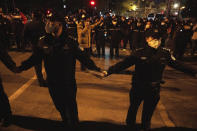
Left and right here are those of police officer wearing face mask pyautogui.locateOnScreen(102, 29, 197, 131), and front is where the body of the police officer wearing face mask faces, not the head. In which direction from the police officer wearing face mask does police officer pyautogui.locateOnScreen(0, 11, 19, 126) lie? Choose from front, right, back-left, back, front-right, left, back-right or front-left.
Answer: right

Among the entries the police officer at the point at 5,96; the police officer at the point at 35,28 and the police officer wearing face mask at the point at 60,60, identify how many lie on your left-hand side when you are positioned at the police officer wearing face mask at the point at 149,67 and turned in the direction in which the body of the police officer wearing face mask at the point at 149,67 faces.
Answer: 0

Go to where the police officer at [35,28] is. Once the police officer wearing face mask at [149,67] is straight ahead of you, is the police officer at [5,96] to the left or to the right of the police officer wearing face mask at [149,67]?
right

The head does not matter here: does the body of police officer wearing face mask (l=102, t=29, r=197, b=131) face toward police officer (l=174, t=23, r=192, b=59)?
no

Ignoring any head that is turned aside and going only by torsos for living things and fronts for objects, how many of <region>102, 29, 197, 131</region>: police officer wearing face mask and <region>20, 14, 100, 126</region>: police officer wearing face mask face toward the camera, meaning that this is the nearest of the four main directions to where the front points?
2

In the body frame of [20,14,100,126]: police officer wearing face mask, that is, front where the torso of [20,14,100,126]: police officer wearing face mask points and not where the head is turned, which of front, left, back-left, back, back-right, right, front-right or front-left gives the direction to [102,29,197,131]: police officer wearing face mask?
left

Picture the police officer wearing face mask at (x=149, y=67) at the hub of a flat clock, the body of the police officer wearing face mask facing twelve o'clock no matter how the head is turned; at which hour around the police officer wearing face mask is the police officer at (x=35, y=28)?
The police officer is roughly at 4 o'clock from the police officer wearing face mask.

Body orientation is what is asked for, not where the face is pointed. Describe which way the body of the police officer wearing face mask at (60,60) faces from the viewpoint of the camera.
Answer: toward the camera

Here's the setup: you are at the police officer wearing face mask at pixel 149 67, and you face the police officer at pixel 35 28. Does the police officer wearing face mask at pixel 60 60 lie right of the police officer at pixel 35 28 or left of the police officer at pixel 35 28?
left

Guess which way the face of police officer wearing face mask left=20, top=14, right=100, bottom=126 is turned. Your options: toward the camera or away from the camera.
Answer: toward the camera

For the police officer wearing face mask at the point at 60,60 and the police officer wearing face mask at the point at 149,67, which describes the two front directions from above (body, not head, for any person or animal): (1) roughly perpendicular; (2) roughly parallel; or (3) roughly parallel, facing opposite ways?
roughly parallel

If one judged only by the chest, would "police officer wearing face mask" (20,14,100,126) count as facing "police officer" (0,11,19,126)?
no

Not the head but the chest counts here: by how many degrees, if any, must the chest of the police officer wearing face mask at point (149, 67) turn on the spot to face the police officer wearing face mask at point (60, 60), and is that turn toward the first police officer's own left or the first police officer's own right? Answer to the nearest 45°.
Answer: approximately 45° to the first police officer's own right

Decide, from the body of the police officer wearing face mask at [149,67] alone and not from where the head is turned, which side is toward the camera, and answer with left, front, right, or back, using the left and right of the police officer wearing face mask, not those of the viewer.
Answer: front

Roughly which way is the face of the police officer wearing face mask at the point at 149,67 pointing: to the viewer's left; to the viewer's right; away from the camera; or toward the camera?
toward the camera

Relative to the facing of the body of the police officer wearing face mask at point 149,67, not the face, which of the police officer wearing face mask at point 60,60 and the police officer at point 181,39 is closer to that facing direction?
the police officer wearing face mask
